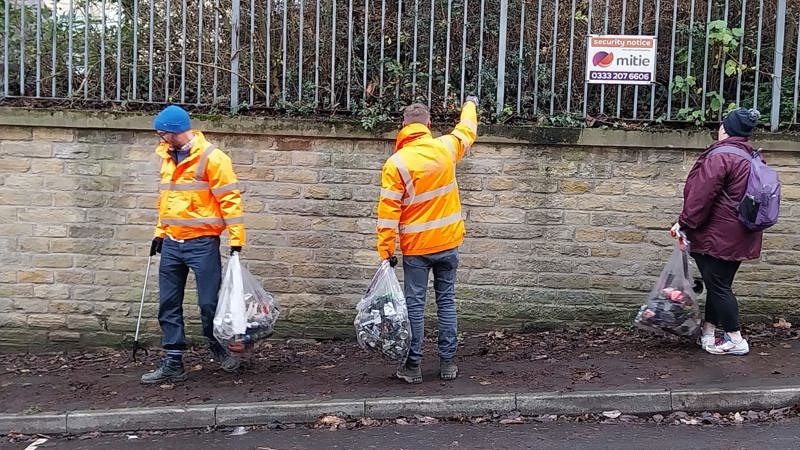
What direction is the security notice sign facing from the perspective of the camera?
toward the camera

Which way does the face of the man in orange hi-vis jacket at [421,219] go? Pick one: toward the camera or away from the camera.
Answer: away from the camera

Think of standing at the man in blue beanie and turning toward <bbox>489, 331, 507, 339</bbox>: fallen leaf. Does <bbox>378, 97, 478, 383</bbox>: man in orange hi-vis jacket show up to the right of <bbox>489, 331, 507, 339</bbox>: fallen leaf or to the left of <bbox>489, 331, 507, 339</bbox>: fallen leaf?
right

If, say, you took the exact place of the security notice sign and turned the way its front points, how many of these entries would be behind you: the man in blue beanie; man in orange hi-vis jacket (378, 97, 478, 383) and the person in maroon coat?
0

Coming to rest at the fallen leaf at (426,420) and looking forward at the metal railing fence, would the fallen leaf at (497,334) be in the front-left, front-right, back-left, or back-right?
front-right

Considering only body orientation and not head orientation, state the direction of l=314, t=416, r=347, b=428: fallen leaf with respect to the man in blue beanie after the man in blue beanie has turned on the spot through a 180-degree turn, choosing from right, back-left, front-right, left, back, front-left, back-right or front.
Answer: right
